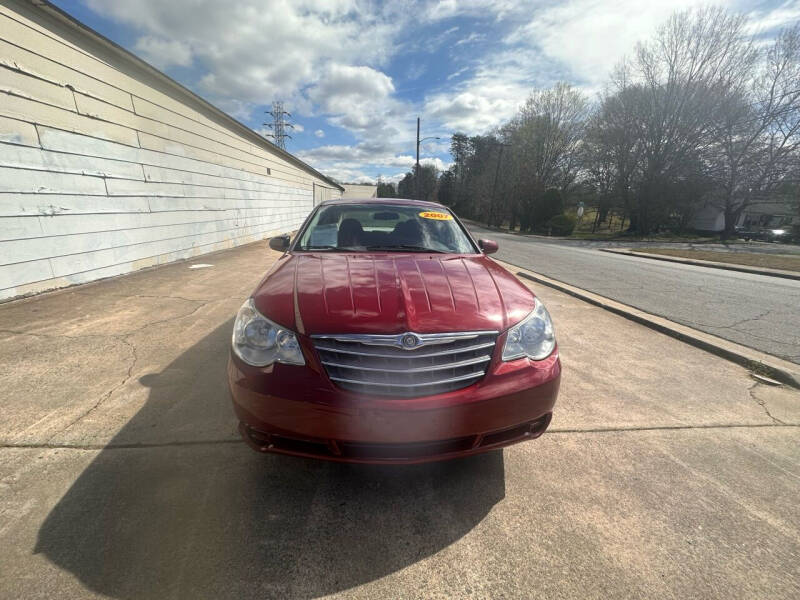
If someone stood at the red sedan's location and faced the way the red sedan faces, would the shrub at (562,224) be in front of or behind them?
behind

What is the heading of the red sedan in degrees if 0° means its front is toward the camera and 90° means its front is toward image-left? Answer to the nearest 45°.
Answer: approximately 0°

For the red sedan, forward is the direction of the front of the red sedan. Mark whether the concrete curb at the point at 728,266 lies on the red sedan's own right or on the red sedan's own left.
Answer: on the red sedan's own left

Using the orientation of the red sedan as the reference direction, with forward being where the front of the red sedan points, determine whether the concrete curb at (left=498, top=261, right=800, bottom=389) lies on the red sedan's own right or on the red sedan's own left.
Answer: on the red sedan's own left
